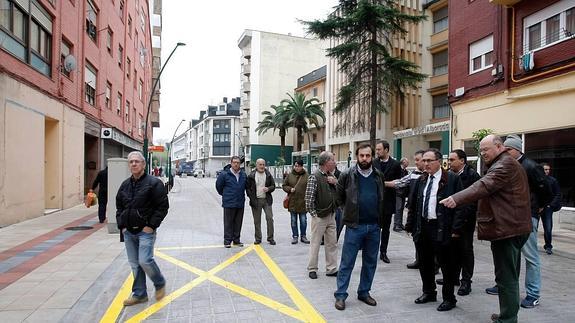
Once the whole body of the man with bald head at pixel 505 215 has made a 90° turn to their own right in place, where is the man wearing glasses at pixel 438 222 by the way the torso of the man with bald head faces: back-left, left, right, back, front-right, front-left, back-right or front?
front-left

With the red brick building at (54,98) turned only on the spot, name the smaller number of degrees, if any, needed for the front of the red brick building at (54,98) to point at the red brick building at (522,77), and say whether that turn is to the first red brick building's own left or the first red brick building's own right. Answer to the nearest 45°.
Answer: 0° — it already faces it

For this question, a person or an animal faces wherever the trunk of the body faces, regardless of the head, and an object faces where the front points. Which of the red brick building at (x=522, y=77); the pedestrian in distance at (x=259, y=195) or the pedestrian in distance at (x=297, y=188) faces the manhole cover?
the red brick building

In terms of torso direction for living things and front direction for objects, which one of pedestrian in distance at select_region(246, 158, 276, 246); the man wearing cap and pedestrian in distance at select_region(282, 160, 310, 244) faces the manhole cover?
the man wearing cap

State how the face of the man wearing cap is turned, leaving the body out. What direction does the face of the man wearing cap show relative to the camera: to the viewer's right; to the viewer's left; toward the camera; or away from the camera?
to the viewer's left

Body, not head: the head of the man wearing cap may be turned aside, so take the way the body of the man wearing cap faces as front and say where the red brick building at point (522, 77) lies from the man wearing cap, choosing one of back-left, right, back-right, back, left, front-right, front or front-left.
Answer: right

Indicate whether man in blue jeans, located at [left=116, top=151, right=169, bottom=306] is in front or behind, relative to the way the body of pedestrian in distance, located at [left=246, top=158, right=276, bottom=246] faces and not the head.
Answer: in front

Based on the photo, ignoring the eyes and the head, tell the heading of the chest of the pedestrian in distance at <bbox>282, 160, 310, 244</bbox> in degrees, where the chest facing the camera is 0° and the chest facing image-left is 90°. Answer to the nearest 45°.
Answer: approximately 0°

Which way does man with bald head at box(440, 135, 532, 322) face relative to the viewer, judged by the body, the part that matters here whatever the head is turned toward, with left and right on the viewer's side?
facing to the left of the viewer

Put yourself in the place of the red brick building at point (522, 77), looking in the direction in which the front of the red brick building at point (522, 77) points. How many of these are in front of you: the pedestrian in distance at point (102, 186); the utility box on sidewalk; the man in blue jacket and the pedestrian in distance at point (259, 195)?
4

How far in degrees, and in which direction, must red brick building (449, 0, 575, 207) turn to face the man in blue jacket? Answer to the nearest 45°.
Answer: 0° — it already faces them
